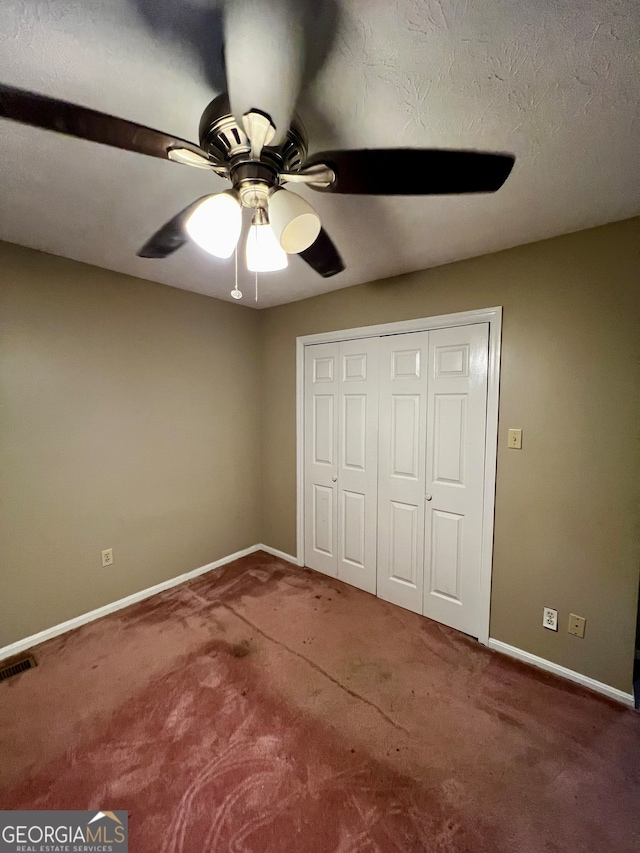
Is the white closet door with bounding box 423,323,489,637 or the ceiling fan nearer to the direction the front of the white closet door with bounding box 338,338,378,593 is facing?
the ceiling fan

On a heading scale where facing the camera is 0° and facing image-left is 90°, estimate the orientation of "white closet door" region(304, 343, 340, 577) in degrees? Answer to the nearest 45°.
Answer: approximately 45°

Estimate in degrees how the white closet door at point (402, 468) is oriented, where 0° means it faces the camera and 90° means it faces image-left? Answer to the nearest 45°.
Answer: approximately 45°

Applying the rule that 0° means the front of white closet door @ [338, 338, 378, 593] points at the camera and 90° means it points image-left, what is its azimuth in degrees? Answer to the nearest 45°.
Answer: approximately 45°

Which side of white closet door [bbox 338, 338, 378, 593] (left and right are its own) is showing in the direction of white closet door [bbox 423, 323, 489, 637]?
left

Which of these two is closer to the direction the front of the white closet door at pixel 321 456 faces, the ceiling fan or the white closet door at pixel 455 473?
the ceiling fan

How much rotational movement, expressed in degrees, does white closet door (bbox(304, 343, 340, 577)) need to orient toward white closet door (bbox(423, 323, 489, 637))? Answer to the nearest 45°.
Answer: approximately 90° to its left

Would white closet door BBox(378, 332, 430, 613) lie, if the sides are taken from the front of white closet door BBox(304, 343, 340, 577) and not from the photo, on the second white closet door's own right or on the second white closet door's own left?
on the second white closet door's own left

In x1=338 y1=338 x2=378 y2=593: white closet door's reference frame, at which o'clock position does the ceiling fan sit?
The ceiling fan is roughly at 11 o'clock from the white closet door.

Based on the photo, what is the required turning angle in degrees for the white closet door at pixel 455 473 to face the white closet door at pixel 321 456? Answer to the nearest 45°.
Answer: approximately 45° to its right
